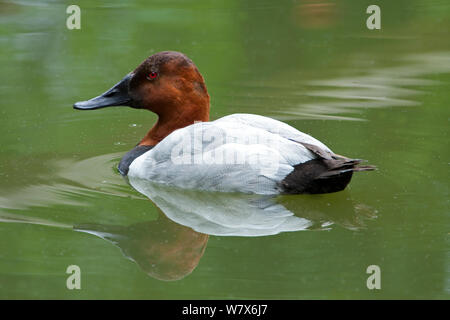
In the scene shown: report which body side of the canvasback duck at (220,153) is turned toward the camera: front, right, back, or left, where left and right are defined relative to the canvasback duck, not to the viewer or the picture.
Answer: left
